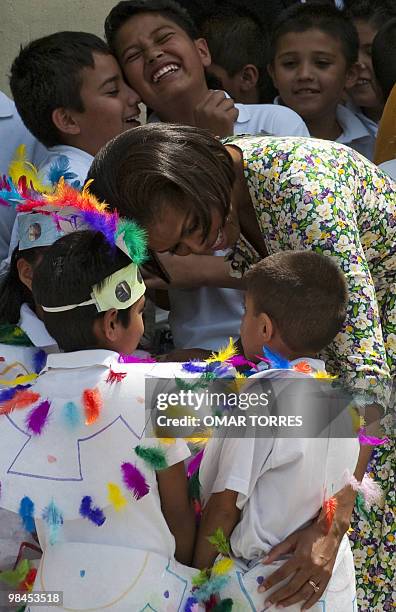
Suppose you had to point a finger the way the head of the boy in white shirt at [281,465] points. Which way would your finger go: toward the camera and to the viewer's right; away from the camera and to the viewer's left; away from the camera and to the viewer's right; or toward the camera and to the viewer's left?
away from the camera and to the viewer's left

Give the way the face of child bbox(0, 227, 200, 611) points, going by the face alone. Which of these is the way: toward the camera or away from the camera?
away from the camera

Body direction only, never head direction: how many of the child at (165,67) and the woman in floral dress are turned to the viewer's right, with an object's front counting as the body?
0

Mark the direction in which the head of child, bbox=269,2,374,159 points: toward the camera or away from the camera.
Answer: toward the camera

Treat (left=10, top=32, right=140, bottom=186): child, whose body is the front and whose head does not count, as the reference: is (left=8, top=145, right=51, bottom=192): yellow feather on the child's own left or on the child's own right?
on the child's own right

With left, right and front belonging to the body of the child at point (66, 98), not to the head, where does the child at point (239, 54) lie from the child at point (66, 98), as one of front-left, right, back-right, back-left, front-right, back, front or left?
front-left

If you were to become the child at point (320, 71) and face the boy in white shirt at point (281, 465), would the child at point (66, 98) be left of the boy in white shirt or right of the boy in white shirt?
right

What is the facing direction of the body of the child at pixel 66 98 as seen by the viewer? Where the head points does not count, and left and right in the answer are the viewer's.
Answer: facing to the right of the viewer
